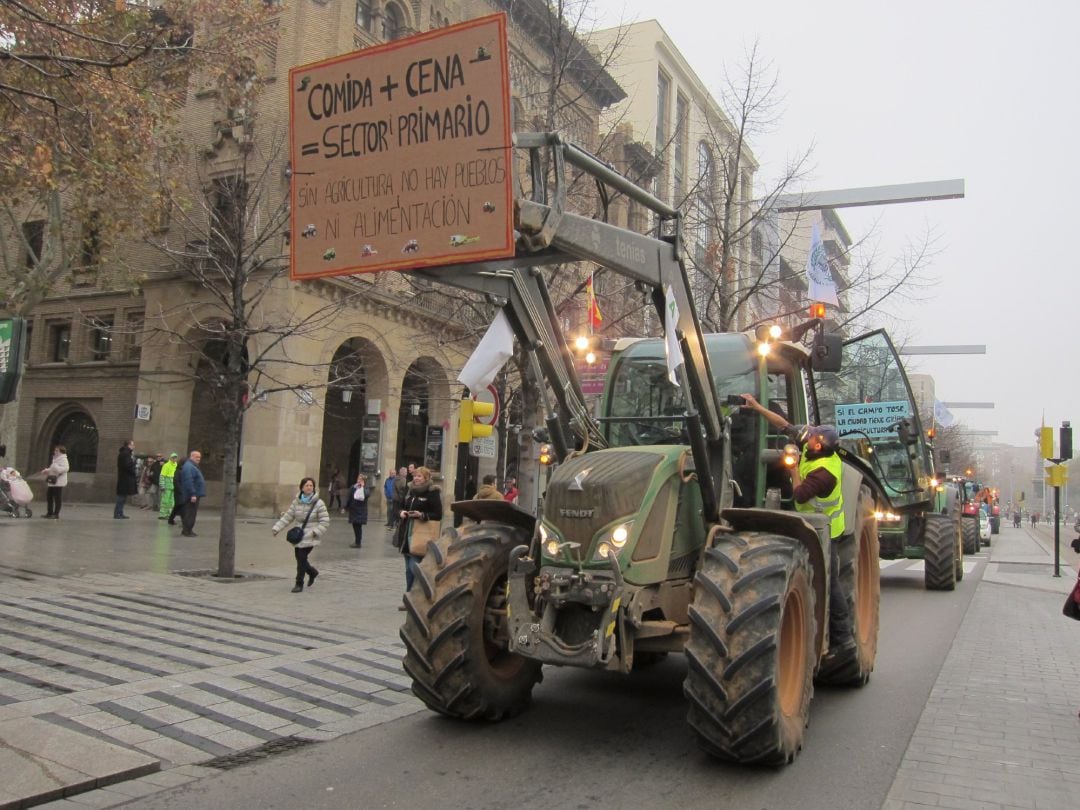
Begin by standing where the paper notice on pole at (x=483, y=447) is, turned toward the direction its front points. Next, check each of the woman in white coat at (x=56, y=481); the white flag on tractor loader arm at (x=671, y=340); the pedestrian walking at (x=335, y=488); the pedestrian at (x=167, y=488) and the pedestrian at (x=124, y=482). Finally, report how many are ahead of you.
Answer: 1

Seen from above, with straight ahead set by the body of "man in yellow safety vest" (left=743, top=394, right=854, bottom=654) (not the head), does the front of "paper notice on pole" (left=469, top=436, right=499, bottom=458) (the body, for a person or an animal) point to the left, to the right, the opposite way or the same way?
to the left

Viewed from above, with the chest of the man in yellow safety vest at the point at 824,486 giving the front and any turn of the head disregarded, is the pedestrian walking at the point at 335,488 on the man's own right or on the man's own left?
on the man's own right

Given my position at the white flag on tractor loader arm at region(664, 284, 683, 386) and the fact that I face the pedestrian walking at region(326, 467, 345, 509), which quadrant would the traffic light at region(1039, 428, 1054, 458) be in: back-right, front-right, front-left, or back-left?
front-right

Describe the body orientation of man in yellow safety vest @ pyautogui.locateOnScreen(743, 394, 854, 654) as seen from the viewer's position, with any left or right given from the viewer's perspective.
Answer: facing to the left of the viewer

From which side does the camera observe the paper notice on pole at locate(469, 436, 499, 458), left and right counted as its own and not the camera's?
front
